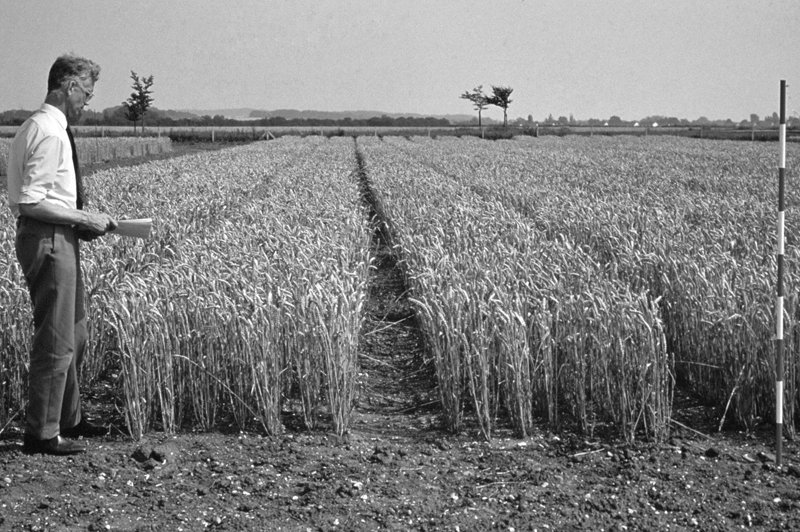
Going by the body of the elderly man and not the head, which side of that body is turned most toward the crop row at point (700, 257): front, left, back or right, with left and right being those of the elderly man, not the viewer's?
front

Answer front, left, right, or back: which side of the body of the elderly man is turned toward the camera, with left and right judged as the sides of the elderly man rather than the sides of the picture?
right

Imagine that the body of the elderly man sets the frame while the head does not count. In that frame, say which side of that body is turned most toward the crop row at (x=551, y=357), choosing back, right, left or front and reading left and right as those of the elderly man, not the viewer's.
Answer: front

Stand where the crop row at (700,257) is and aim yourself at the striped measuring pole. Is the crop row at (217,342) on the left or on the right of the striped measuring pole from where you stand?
right

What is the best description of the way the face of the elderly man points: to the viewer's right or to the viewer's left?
to the viewer's right

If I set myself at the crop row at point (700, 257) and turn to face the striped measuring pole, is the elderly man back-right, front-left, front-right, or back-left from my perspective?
front-right

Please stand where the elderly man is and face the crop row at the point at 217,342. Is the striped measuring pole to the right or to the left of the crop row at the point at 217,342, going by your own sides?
right
